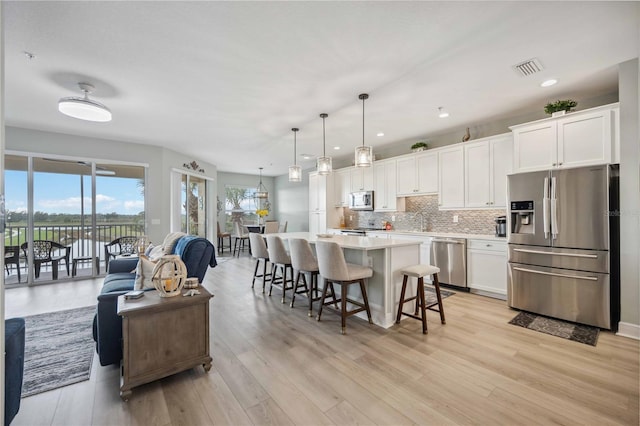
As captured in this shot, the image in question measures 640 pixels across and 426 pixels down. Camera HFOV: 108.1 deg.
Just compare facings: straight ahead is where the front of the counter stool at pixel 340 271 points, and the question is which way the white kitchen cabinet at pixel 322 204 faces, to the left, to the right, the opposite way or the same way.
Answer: the opposite way

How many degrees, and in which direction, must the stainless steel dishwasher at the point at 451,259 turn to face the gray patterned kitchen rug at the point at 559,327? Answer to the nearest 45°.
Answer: approximately 90° to its left

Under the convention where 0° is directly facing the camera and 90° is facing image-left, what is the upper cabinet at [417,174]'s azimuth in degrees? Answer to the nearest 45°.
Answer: approximately 45°

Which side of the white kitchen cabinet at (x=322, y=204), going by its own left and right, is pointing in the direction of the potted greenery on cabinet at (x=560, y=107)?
left

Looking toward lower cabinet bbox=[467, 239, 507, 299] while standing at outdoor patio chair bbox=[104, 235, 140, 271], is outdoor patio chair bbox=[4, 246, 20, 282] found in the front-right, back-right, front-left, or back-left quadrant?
back-right

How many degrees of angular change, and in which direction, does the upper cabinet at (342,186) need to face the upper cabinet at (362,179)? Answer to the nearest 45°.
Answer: approximately 90° to its left

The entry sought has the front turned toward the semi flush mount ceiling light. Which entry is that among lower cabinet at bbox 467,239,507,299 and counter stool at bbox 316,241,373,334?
the lower cabinet

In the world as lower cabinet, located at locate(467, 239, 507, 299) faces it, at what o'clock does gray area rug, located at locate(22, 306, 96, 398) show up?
The gray area rug is roughly at 12 o'clock from the lower cabinet.

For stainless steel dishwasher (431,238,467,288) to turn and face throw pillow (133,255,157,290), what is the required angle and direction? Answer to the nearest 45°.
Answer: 0° — it already faces it

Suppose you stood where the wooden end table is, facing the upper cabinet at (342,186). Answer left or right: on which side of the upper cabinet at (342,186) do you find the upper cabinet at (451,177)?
right
